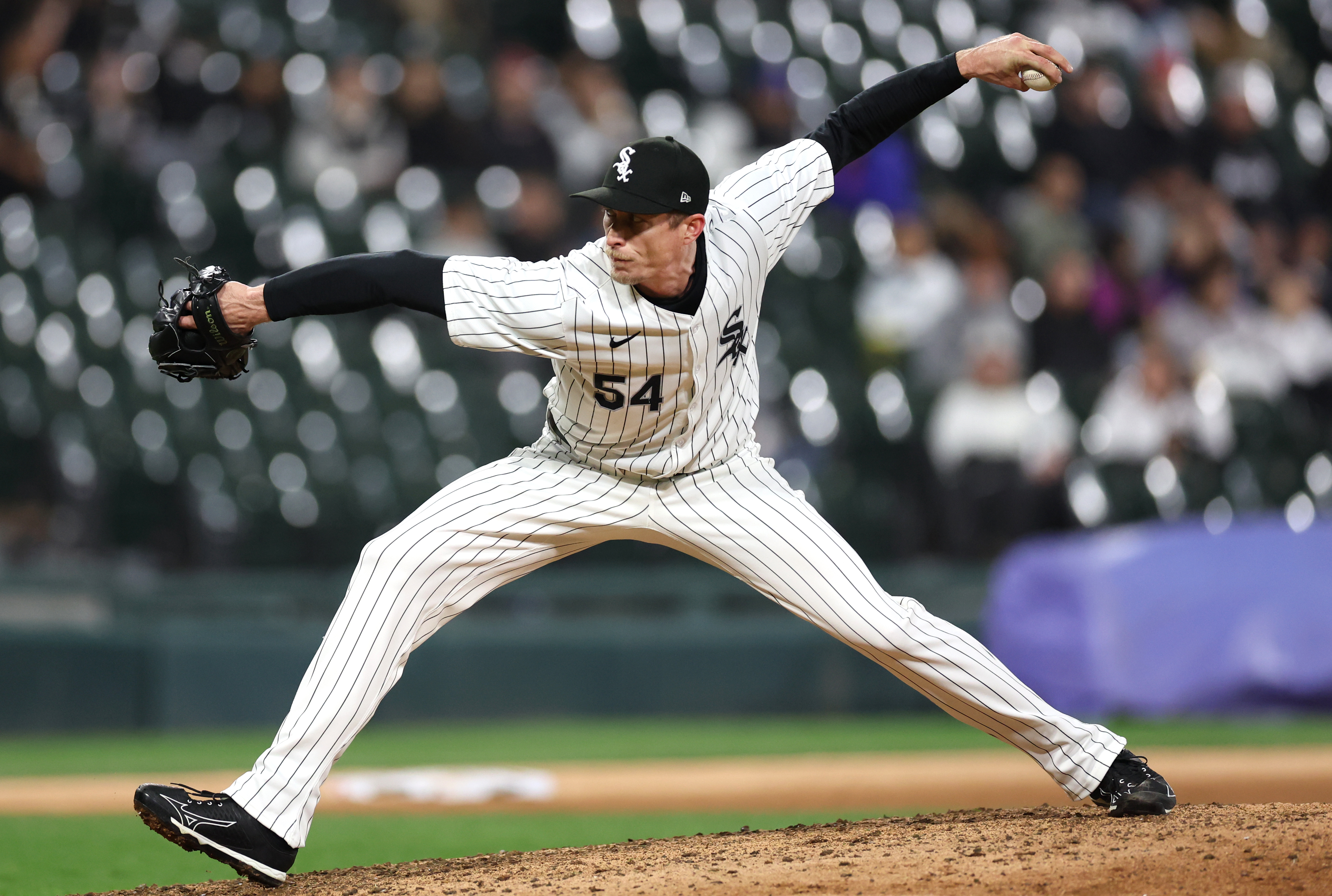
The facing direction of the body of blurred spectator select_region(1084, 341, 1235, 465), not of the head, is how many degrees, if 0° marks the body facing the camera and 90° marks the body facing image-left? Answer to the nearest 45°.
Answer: approximately 0°

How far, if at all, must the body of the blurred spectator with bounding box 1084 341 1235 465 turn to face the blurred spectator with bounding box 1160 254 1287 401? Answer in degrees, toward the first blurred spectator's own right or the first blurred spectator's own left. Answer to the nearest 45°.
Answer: approximately 135° to the first blurred spectator's own left

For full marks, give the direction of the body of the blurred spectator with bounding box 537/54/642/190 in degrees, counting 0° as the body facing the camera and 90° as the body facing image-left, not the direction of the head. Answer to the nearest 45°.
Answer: approximately 0°

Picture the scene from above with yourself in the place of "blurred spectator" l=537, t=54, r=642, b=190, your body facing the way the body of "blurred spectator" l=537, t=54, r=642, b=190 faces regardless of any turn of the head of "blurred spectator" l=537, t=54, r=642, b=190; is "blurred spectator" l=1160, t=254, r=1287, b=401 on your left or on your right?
on your left

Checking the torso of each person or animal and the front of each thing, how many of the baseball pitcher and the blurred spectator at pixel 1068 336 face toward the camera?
2
